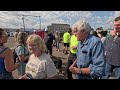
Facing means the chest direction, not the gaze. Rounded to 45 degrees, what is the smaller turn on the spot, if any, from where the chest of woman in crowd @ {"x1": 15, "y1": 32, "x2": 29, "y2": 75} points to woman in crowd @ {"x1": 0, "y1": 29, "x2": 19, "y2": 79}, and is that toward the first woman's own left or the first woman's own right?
approximately 90° to the first woman's own right

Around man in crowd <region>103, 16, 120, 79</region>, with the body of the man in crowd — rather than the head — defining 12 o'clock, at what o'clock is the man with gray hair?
The man with gray hair is roughly at 11 o'clock from the man in crowd.
